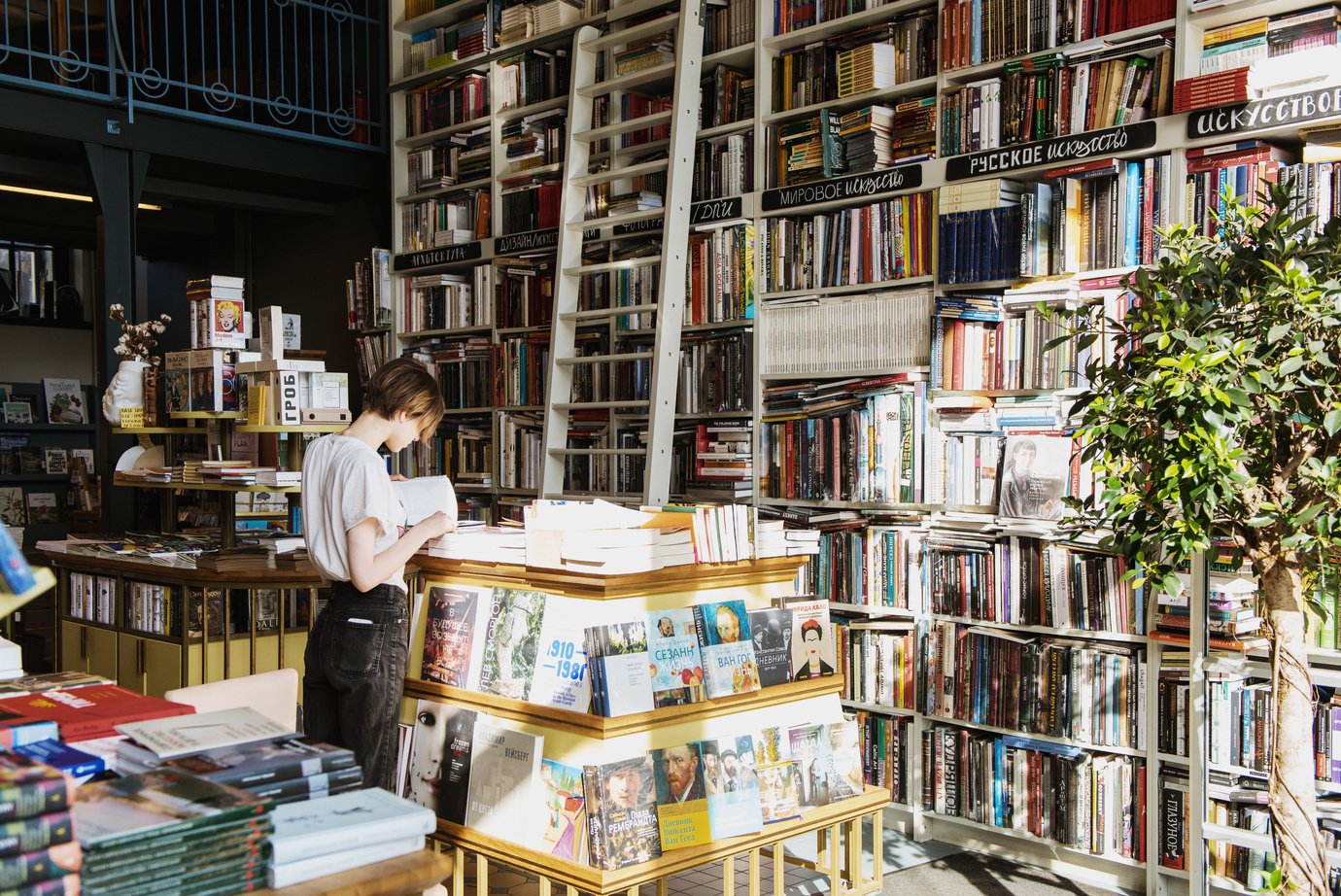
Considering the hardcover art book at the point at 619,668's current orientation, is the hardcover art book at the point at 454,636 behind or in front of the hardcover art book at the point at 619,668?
behind

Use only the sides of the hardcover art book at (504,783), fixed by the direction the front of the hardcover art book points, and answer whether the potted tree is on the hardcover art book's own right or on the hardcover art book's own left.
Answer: on the hardcover art book's own left

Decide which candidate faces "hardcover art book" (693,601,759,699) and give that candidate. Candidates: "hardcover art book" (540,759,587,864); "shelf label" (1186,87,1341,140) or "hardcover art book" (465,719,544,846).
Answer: the shelf label

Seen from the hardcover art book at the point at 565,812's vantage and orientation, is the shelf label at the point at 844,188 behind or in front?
behind

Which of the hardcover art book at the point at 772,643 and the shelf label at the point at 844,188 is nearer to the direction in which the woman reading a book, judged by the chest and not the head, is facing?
the shelf label

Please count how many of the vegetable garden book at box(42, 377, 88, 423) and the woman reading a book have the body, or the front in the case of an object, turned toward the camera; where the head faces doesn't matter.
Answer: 1

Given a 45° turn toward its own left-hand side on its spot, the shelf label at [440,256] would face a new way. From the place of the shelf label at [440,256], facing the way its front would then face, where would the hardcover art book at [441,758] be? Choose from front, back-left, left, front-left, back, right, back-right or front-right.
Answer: front

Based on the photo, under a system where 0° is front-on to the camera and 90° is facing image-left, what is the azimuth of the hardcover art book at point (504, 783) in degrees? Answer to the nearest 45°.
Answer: approximately 45°

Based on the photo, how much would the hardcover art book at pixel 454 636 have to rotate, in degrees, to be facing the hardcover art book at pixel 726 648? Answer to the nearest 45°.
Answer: approximately 135° to its left

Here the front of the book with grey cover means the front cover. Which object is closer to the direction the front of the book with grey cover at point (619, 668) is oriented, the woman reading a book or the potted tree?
the potted tree
